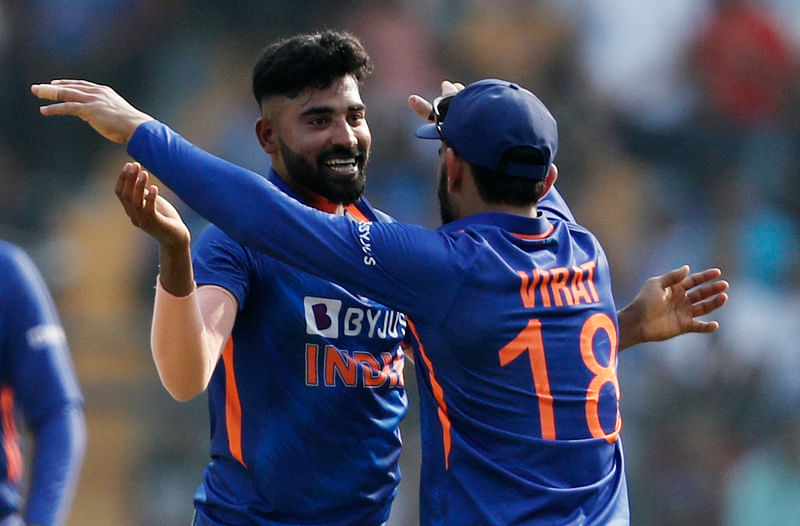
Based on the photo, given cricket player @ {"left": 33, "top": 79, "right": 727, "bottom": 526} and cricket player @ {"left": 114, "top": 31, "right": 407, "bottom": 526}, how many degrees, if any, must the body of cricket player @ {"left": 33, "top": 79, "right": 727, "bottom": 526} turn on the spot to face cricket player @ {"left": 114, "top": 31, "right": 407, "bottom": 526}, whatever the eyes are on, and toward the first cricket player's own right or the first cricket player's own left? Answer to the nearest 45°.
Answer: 0° — they already face them

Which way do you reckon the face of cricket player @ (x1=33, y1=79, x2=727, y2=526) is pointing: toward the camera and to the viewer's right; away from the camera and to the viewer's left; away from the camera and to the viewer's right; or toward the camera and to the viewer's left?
away from the camera and to the viewer's left

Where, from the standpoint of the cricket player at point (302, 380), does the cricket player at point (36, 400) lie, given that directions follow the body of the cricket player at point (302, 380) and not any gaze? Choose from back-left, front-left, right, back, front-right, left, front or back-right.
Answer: back-right

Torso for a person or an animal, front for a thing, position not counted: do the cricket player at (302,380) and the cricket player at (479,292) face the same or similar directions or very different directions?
very different directions

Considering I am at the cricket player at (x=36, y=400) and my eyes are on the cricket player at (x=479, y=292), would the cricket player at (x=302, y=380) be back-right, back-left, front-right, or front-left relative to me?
front-left

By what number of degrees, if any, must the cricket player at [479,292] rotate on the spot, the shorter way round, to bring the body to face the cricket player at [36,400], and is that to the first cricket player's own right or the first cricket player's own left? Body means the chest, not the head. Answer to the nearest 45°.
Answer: approximately 45° to the first cricket player's own left

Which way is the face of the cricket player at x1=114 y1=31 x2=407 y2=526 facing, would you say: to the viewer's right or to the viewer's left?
to the viewer's right

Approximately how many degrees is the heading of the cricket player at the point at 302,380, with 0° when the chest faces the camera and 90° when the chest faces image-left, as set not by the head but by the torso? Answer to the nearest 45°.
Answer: approximately 315°
